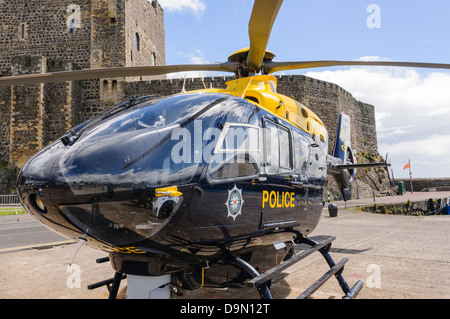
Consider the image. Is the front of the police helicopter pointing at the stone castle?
no

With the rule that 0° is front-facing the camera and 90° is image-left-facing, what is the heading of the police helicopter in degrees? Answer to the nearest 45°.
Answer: approximately 45°
